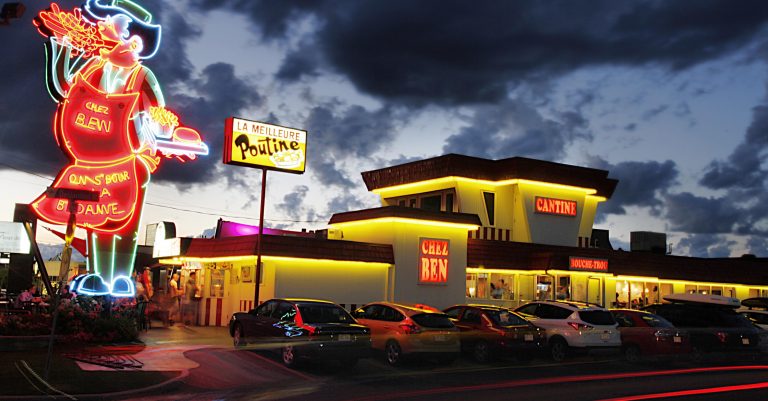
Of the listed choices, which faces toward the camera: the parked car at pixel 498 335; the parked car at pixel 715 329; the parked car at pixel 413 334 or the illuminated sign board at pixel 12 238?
the illuminated sign board

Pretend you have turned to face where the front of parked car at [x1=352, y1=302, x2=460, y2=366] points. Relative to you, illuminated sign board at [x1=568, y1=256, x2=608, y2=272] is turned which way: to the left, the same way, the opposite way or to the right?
the opposite way

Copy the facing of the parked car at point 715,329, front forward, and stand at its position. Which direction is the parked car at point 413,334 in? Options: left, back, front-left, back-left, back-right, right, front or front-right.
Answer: left

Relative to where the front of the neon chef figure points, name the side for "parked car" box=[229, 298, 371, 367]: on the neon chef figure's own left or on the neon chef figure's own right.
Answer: on the neon chef figure's own left

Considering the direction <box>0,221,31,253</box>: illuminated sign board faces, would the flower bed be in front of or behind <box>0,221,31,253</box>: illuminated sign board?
in front

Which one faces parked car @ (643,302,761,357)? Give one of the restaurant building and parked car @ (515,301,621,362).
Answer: the restaurant building

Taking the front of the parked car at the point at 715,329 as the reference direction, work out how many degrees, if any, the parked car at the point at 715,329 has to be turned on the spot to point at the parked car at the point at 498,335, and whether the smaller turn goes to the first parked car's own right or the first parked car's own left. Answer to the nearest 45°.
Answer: approximately 90° to the first parked car's own left

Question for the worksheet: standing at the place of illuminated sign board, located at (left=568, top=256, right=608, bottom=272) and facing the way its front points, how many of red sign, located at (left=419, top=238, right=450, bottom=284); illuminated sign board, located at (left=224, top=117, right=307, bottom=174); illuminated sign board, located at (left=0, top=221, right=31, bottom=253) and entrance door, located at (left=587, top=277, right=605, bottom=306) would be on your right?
3

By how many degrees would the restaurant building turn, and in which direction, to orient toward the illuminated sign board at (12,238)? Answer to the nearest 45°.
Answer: approximately 90° to its right

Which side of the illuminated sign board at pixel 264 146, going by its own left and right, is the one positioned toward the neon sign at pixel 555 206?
left

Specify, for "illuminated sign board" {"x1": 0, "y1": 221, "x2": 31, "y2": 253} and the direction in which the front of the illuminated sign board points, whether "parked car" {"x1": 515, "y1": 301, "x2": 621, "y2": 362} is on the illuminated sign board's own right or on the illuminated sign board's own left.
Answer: on the illuminated sign board's own left

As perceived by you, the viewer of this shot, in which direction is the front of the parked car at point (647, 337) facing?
facing away from the viewer and to the left of the viewer

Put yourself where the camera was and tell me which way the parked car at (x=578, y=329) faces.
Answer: facing away from the viewer and to the left of the viewer

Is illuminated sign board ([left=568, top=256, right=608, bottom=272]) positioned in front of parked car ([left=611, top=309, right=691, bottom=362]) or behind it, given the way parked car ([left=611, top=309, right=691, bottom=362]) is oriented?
in front
